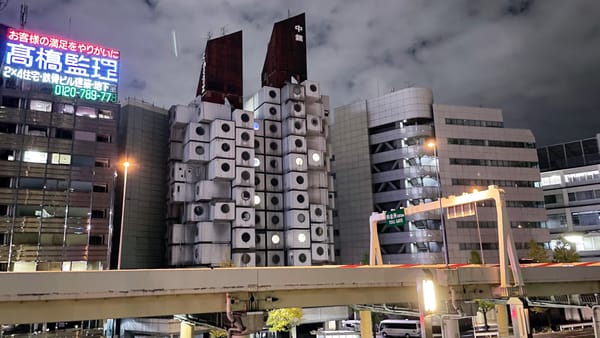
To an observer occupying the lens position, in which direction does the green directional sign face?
facing the viewer and to the left of the viewer
